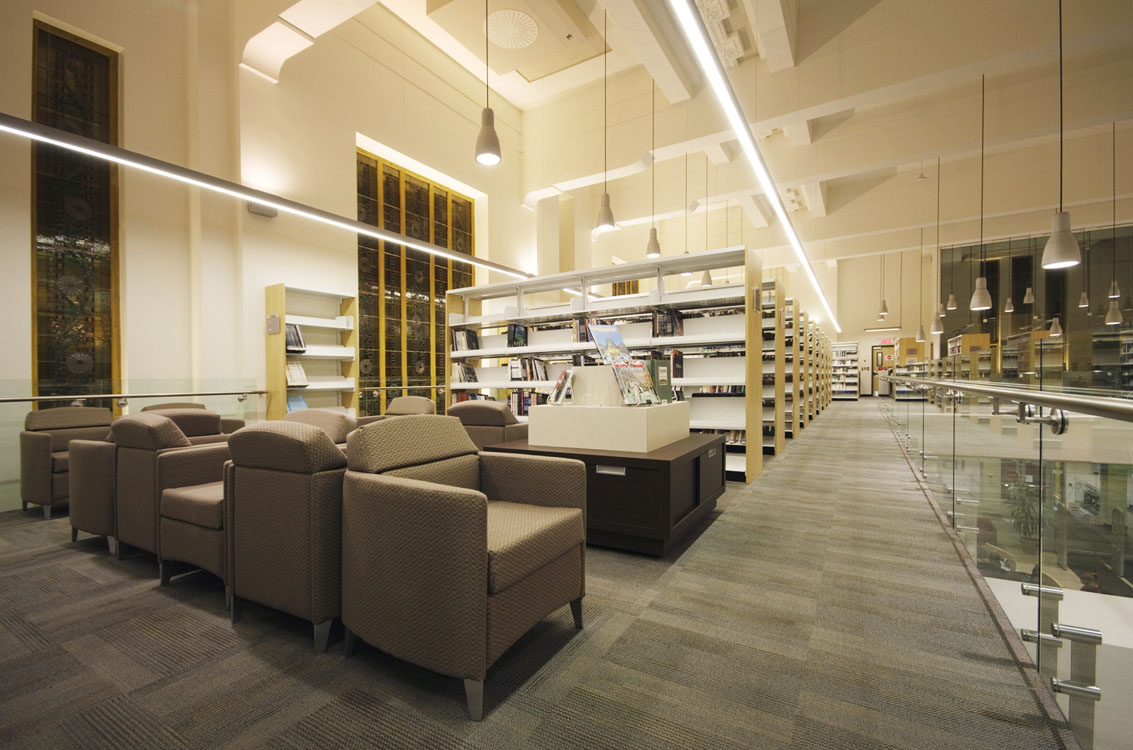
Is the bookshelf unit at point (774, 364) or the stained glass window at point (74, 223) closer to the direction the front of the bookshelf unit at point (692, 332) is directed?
the stained glass window

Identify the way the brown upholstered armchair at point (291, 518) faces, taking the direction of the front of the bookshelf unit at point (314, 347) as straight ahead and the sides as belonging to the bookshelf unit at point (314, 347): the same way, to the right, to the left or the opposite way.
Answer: to the left

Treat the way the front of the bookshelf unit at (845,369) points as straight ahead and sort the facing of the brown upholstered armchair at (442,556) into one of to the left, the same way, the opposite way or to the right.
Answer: to the left

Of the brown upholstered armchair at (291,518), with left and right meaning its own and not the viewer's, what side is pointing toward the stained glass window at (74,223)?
left

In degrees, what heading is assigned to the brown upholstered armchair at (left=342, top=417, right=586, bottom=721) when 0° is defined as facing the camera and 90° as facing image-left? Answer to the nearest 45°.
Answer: approximately 315°

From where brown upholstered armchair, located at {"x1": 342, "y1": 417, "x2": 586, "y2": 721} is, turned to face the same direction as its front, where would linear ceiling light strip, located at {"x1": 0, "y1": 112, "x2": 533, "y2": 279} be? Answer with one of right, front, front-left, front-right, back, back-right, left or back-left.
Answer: back
